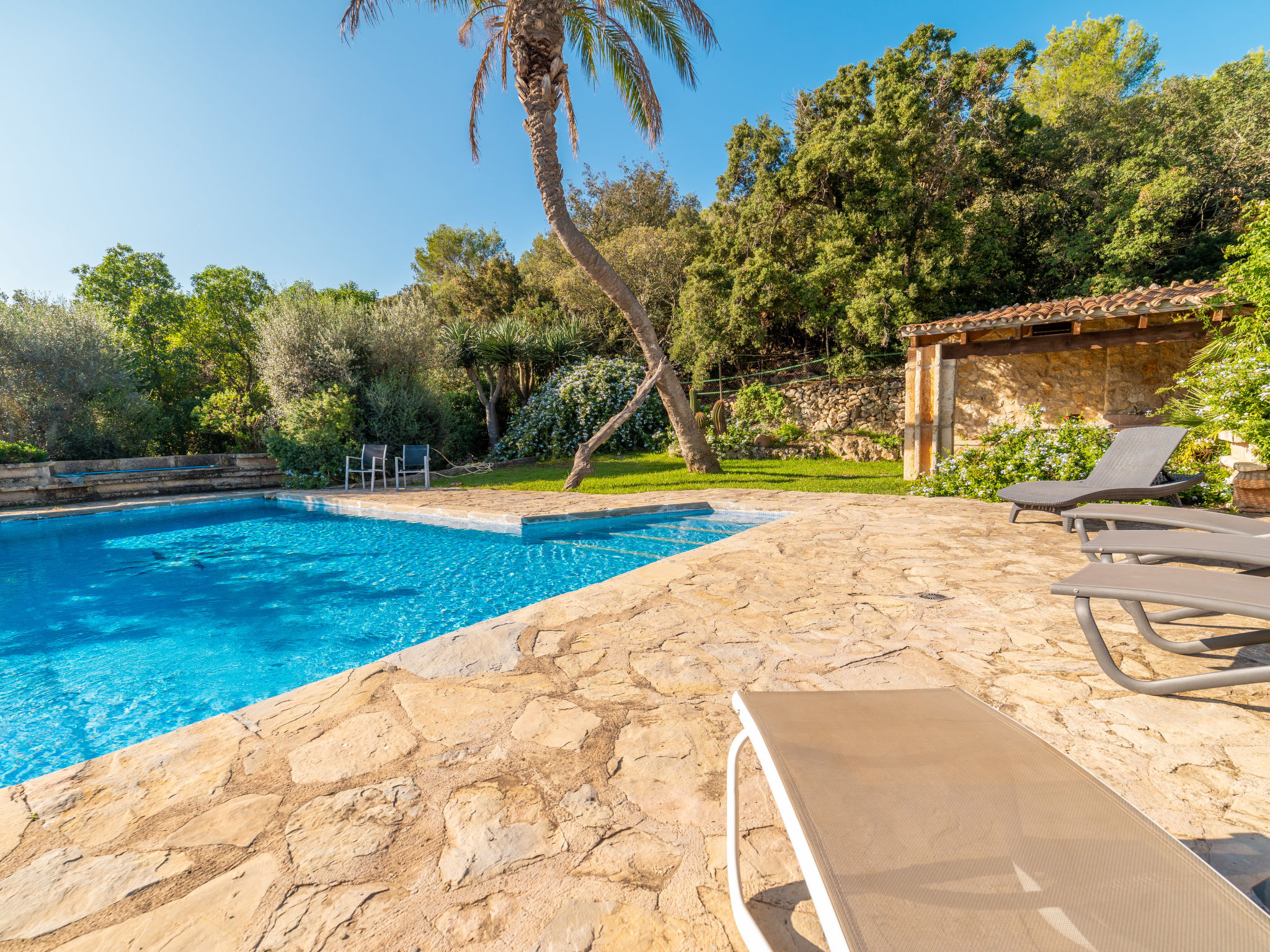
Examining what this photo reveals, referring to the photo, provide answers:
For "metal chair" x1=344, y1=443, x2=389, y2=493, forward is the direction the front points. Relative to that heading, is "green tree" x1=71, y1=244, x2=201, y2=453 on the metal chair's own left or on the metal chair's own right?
on the metal chair's own right

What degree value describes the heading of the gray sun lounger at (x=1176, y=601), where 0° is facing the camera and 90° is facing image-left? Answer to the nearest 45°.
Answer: approximately 90°

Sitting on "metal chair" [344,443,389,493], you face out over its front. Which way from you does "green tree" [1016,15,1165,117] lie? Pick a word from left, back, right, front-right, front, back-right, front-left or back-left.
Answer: back-left

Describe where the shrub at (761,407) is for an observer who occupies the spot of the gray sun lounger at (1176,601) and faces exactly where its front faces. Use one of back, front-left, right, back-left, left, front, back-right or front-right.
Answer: front-right

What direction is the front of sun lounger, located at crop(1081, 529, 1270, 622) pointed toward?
to the viewer's left

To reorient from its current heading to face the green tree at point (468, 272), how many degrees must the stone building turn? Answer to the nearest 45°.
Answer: approximately 45° to its right

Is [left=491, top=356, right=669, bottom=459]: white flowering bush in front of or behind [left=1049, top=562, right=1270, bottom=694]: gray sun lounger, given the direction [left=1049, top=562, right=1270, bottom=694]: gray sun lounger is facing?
in front

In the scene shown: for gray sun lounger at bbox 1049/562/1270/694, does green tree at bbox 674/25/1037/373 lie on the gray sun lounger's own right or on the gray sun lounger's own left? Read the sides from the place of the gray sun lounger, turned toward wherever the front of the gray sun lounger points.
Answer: on the gray sun lounger's own right

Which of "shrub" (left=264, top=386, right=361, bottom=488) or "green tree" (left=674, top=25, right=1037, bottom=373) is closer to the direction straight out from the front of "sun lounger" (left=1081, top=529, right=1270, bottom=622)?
the shrub

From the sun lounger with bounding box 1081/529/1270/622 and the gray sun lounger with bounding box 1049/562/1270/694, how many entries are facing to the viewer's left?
2

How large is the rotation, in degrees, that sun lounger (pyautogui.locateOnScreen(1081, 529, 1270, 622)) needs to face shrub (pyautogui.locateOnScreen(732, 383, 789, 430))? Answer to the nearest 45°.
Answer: approximately 45° to its right

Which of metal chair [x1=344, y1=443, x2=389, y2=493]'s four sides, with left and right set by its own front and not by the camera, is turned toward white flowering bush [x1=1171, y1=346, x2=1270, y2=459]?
left

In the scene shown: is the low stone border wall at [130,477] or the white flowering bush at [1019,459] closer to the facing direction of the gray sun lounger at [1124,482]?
the low stone border wall

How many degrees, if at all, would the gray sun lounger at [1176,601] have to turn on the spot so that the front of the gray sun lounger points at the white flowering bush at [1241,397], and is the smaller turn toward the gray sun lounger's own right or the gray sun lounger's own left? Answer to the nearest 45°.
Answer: approximately 90° to the gray sun lounger's own right
